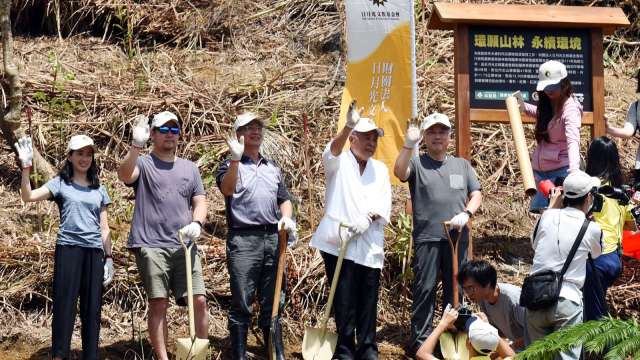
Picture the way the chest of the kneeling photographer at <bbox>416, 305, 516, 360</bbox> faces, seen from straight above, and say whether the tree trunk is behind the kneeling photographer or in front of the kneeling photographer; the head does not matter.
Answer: in front

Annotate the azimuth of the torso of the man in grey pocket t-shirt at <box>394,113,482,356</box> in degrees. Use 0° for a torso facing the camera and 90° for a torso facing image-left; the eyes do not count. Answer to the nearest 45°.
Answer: approximately 0°

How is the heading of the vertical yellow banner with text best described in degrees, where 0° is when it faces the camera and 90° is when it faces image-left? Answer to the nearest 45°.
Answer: approximately 0°

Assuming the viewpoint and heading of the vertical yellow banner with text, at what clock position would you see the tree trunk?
The tree trunk is roughly at 3 o'clock from the vertical yellow banner with text.

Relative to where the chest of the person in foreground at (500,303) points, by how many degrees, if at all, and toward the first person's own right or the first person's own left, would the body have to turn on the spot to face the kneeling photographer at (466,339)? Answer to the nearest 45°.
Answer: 0° — they already face them

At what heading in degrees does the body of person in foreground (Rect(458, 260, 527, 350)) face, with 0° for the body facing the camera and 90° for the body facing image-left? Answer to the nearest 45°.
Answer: approximately 45°

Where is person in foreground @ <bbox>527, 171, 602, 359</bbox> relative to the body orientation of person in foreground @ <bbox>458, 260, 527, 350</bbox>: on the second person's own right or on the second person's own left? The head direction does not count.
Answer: on the second person's own left

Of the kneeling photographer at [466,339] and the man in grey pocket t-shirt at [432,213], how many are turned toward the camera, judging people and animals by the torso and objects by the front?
1

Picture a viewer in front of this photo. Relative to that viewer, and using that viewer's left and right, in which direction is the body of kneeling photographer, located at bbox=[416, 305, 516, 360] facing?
facing away from the viewer and to the left of the viewer

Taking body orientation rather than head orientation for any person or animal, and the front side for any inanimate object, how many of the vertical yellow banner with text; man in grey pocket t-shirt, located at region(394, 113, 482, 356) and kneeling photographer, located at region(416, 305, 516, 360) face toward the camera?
2

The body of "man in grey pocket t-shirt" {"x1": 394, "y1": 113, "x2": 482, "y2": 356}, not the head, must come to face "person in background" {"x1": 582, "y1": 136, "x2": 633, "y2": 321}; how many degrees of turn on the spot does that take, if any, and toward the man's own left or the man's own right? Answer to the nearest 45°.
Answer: approximately 90° to the man's own left
